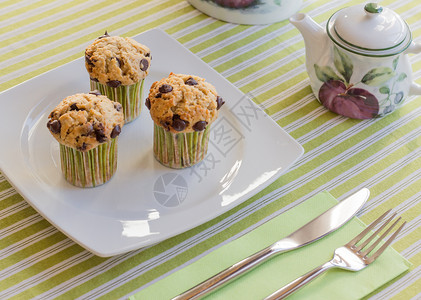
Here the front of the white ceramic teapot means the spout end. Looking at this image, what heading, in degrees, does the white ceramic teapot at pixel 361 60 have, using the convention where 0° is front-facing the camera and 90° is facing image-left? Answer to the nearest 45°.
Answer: approximately 90°

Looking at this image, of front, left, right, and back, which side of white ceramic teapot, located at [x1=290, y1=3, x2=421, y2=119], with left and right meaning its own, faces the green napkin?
left

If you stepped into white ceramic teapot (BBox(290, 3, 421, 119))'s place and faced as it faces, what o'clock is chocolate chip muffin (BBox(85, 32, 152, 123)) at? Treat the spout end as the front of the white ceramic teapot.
The chocolate chip muffin is roughly at 11 o'clock from the white ceramic teapot.
